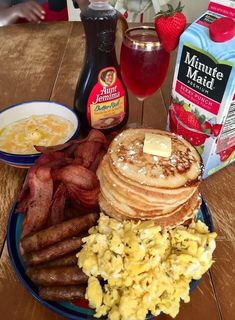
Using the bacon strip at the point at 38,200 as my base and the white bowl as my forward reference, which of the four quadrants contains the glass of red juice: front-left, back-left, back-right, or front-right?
front-right

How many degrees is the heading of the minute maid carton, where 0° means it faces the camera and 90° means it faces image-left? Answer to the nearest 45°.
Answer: approximately 45°

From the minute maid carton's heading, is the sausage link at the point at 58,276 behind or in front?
in front
